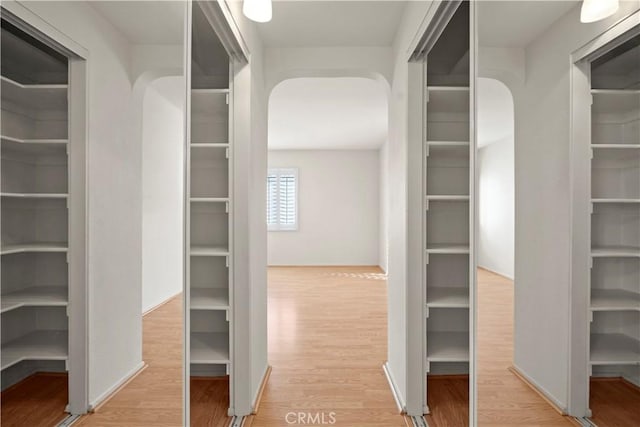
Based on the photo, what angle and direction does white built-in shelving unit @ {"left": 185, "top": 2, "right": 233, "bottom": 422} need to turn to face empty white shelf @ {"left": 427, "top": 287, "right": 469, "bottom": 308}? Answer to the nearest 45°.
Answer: approximately 90° to its left

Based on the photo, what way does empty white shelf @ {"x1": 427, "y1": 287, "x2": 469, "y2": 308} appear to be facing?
toward the camera

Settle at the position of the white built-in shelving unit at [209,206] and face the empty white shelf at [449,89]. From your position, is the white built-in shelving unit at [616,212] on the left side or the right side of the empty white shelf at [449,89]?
right

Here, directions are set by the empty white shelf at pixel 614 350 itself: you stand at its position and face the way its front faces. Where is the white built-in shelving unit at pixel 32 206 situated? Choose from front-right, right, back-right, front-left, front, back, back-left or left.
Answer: front-right

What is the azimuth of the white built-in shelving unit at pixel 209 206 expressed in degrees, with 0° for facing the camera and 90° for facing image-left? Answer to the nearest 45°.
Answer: approximately 0°

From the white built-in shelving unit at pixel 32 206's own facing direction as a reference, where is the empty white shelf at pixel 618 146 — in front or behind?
in front
